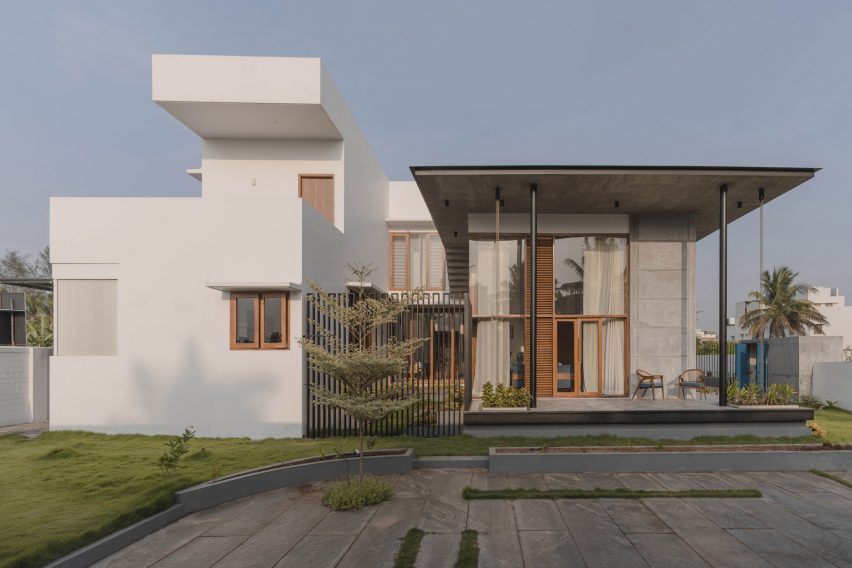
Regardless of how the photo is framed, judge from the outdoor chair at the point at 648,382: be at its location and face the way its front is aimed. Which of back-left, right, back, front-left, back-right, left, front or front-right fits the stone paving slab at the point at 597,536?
front-right

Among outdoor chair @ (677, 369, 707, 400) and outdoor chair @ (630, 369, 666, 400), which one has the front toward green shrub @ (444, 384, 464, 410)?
outdoor chair @ (677, 369, 707, 400)

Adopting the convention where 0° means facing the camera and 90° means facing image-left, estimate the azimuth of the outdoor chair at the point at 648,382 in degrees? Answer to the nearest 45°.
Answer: approximately 315°

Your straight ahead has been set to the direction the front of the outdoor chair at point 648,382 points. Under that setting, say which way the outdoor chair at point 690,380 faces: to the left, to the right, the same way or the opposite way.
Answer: to the right

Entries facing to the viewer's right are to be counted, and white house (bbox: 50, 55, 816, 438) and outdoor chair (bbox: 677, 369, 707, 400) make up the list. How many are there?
0

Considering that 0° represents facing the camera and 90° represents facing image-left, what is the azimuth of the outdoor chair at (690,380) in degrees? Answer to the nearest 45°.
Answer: approximately 45°

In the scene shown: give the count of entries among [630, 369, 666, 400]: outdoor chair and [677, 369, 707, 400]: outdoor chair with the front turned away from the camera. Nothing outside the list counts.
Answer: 0
